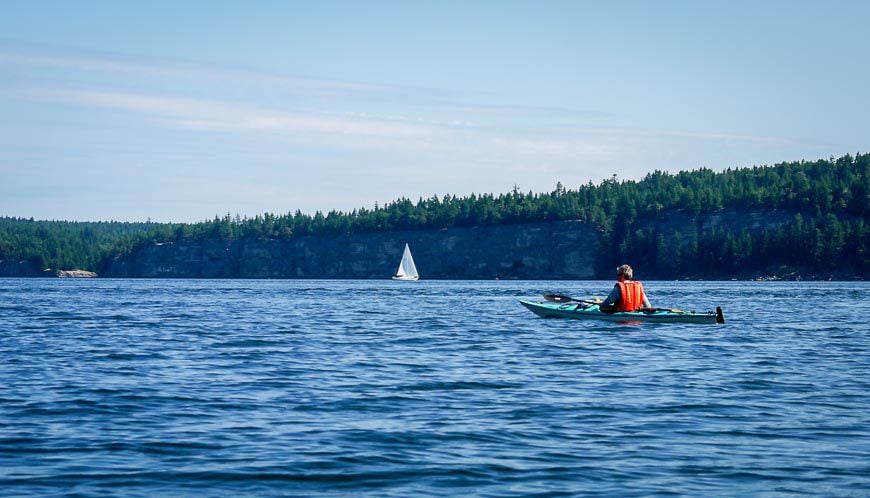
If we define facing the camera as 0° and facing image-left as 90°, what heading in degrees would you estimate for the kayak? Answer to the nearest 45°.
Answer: approximately 90°

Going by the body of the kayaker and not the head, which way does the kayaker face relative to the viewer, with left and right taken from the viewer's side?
facing away from the viewer and to the left of the viewer
